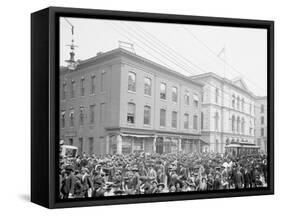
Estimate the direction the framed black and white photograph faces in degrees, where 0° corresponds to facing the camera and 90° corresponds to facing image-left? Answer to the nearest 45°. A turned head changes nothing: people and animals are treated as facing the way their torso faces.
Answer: approximately 315°
